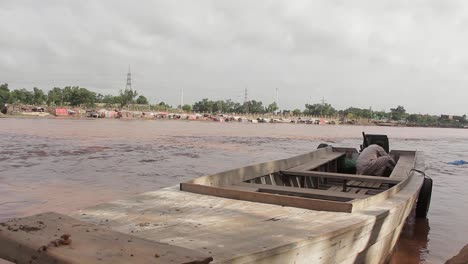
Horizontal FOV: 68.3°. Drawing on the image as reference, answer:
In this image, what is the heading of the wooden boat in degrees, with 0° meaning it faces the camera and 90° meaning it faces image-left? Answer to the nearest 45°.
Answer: approximately 45°
